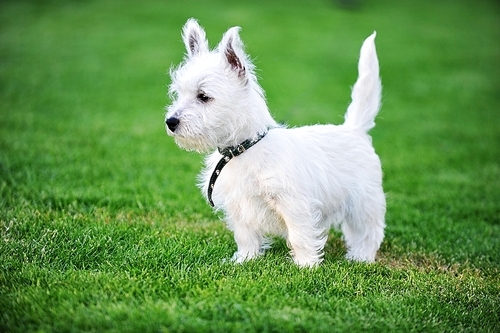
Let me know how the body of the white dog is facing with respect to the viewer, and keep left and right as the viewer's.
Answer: facing the viewer and to the left of the viewer
